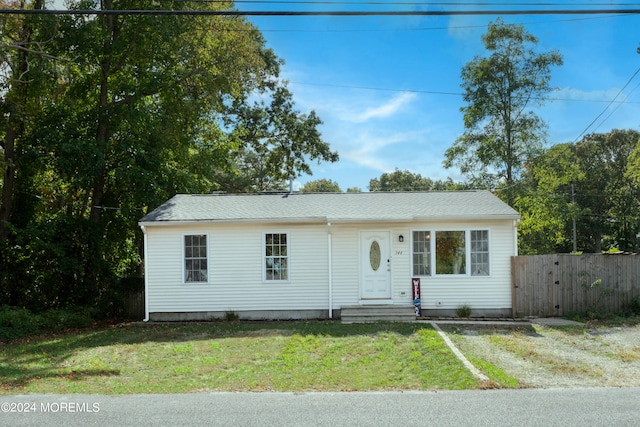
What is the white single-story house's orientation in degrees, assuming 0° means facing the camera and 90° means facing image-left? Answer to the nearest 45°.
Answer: approximately 0°

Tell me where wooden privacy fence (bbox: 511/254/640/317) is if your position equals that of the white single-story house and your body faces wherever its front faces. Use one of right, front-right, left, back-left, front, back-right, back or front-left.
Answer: left

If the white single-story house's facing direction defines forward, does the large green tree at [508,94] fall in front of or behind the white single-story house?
behind

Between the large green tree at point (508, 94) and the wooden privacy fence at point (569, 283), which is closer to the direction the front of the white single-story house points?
the wooden privacy fence

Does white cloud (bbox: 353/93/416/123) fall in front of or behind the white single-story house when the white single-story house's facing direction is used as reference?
behind
